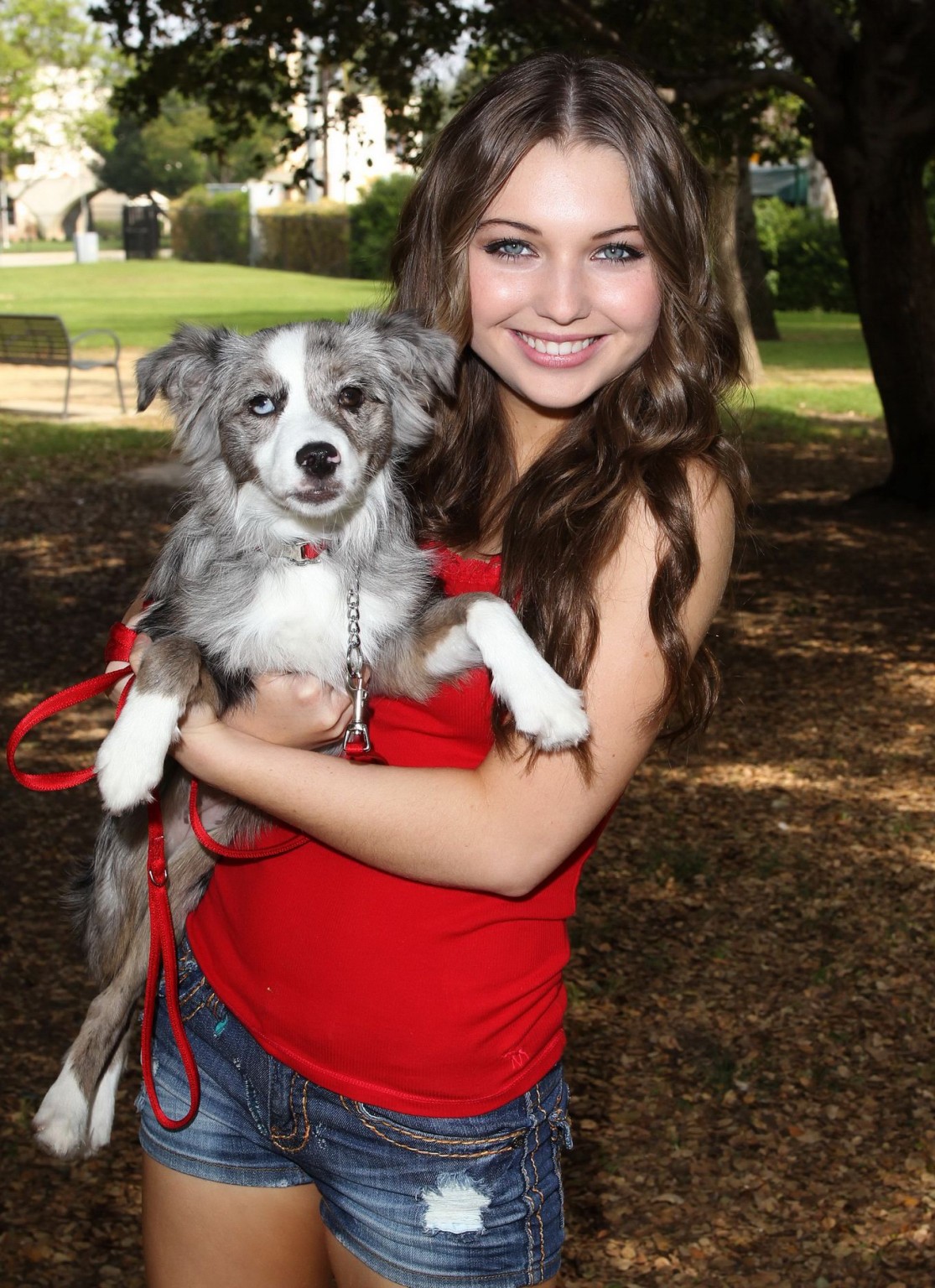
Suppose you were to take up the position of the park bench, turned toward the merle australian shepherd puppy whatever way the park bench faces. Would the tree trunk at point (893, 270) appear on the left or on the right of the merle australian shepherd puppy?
left

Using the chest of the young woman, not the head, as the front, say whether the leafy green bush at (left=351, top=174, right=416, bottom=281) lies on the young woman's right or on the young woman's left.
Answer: on the young woman's right

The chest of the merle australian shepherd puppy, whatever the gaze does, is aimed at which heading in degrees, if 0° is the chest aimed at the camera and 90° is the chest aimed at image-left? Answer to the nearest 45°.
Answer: approximately 0°

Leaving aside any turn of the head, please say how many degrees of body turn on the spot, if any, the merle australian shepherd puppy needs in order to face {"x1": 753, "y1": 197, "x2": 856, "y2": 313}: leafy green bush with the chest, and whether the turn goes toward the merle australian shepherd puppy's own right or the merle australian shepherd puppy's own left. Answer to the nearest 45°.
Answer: approximately 180°

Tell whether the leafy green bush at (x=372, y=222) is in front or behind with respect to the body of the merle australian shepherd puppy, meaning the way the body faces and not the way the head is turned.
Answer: behind
